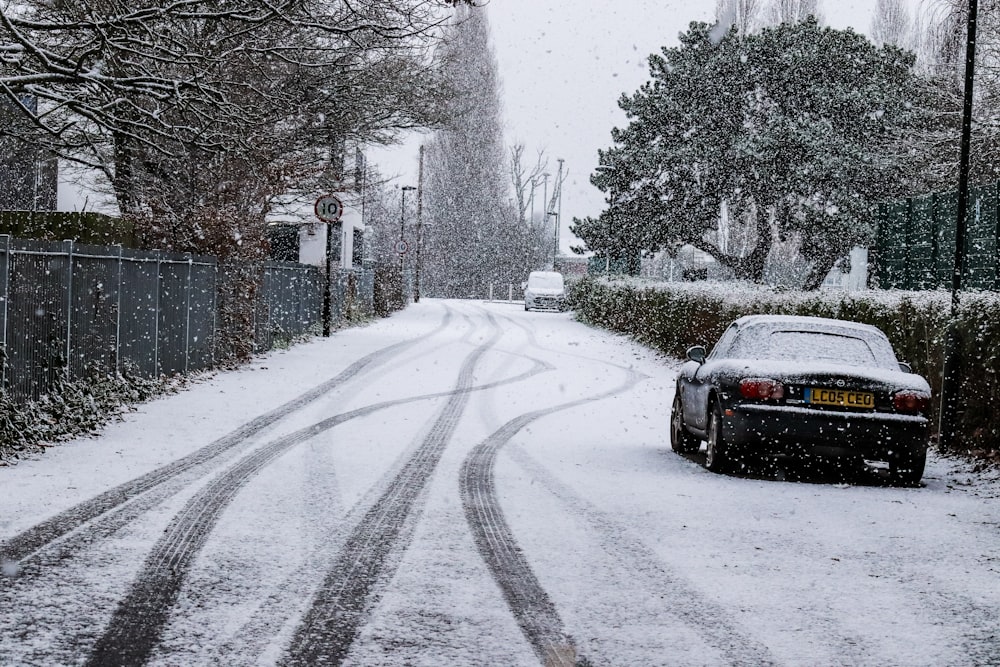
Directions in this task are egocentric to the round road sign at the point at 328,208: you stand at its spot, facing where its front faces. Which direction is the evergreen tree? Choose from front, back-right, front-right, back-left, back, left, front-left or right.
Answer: back-left

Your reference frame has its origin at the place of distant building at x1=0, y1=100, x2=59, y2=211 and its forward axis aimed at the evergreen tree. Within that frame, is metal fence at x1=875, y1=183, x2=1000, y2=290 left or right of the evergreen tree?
right

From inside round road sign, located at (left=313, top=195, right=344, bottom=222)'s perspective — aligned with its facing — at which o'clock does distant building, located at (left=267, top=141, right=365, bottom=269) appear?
The distant building is roughly at 6 o'clock from the round road sign.

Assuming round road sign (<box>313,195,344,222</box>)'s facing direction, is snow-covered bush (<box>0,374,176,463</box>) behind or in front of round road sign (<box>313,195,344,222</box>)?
in front

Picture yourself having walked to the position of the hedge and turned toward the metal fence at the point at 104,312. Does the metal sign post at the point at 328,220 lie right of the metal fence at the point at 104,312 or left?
right

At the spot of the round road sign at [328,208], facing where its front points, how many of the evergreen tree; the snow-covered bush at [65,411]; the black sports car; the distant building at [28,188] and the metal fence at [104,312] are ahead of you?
3

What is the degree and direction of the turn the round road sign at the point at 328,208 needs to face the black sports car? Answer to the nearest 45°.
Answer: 0° — it already faces it

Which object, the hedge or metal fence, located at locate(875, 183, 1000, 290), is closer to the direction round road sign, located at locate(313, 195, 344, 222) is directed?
the hedge

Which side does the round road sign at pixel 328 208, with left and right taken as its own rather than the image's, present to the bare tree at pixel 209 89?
front

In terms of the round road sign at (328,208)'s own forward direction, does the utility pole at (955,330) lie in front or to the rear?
in front

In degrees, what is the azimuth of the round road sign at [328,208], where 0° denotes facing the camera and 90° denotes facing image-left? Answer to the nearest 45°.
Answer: approximately 0°

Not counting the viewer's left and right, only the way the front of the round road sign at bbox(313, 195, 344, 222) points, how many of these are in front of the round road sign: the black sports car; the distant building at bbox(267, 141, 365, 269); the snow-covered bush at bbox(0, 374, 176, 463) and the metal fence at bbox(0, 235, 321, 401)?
3

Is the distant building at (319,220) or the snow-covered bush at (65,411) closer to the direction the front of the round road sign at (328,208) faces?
the snow-covered bush

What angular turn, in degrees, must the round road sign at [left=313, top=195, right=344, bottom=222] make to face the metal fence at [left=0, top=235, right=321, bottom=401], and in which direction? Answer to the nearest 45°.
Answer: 0° — it already faces it

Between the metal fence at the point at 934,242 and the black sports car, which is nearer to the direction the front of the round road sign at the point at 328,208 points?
the black sports car
